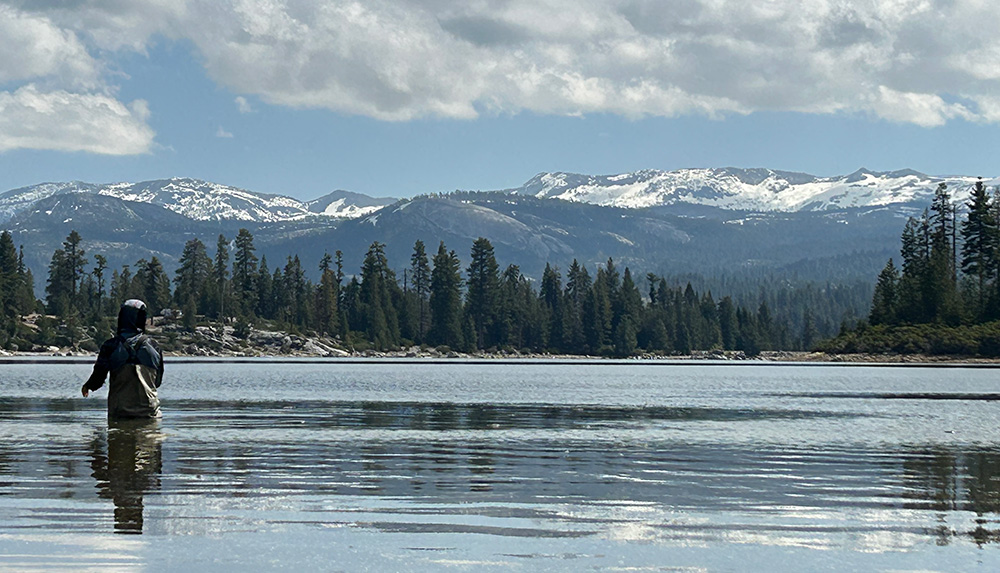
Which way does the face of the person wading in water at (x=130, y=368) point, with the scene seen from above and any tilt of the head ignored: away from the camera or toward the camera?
away from the camera

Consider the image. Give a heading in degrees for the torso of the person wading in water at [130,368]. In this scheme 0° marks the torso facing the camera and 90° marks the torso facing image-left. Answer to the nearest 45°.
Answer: approximately 180°
